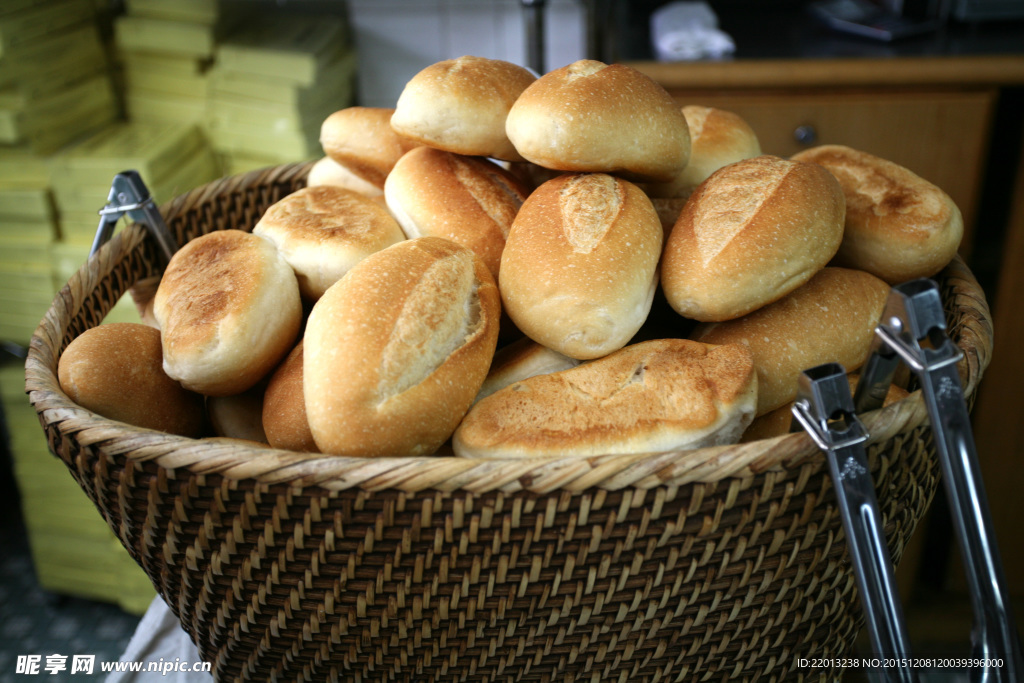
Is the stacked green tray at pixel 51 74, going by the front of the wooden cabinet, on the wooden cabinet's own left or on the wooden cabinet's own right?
on the wooden cabinet's own right

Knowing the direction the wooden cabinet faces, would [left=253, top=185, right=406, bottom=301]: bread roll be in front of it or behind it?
in front

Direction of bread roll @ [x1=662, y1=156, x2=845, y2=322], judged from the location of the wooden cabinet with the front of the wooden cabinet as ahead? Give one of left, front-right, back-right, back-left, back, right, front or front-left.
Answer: front

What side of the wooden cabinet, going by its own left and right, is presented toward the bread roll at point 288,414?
front

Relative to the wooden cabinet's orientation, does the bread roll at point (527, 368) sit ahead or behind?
ahead

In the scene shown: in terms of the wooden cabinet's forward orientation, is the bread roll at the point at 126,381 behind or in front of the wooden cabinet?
in front

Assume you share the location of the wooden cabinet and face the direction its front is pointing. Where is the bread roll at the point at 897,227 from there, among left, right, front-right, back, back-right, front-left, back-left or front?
front

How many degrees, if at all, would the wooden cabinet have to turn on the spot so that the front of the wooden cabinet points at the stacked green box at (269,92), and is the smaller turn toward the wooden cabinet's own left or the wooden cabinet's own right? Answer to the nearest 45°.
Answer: approximately 90° to the wooden cabinet's own right

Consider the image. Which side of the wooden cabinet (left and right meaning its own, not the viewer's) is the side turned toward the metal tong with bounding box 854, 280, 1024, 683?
front

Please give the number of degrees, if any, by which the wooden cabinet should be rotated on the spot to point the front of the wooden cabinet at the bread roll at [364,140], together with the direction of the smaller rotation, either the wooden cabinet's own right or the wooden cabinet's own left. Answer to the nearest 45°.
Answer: approximately 45° to the wooden cabinet's own right

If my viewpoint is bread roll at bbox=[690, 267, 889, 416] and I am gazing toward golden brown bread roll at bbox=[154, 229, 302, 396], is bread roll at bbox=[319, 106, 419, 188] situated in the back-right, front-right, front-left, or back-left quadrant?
front-right

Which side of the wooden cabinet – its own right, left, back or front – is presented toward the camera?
front
